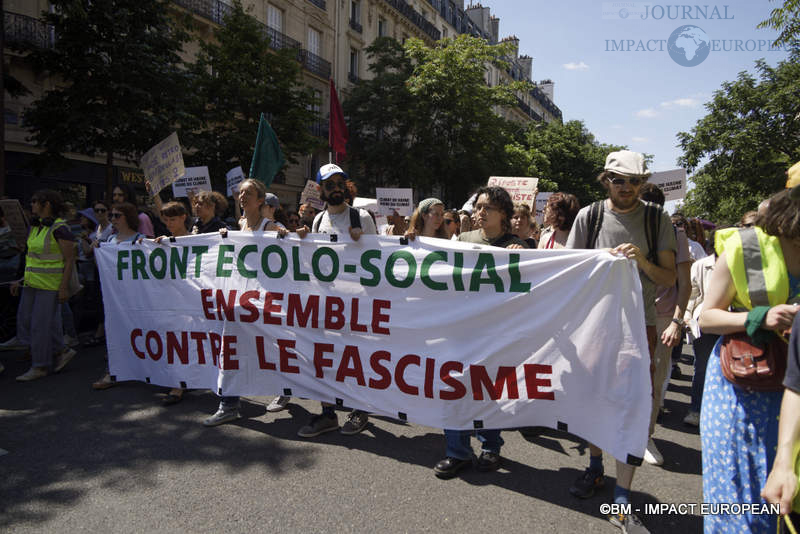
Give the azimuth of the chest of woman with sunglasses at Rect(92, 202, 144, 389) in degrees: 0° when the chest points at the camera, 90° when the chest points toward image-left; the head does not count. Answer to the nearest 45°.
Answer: approximately 45°

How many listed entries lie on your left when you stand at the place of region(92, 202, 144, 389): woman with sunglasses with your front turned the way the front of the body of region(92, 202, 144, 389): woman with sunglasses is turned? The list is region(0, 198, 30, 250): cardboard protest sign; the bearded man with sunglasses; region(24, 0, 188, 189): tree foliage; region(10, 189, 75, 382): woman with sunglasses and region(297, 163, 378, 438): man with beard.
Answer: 2

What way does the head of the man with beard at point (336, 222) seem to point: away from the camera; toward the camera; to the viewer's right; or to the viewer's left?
toward the camera

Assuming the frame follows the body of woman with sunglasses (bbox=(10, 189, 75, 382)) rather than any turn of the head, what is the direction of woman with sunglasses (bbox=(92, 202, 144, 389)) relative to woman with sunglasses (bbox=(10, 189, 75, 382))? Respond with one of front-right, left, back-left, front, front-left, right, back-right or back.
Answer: left

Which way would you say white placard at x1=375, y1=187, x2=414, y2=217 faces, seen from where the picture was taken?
facing the viewer

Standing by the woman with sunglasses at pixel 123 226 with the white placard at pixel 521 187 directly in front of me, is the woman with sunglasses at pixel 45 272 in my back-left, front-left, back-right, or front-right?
back-left

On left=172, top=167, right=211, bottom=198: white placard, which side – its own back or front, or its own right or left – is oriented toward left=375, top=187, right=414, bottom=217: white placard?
left

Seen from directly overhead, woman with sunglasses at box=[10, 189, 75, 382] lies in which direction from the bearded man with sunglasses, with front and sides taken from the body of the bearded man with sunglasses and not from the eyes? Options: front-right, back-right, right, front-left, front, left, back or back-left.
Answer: right

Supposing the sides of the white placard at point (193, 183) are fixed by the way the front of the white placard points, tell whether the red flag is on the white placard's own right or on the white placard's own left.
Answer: on the white placard's own left

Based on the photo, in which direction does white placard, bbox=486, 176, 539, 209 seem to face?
toward the camera

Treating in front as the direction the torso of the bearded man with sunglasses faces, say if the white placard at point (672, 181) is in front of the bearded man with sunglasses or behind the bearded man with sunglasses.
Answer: behind

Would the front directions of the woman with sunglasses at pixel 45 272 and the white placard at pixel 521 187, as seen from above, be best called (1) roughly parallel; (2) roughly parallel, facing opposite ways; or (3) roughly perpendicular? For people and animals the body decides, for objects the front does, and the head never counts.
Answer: roughly parallel

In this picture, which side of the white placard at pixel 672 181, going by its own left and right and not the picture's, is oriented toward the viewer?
front

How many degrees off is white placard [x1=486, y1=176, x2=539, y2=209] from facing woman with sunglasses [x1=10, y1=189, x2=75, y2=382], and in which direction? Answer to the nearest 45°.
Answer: approximately 45° to its right

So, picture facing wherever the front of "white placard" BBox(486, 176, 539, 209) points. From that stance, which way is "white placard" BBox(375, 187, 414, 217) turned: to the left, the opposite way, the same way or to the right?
the same way

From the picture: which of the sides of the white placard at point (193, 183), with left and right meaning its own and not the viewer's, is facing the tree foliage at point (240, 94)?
back

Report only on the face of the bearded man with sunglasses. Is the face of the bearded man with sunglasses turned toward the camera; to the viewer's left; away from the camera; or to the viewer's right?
toward the camera

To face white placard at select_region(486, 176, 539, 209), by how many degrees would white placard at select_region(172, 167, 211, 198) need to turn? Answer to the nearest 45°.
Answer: approximately 90° to its left

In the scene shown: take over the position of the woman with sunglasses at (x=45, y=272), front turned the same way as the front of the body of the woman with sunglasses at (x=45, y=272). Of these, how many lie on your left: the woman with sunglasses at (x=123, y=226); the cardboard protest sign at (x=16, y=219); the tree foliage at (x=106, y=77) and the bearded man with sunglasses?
2
